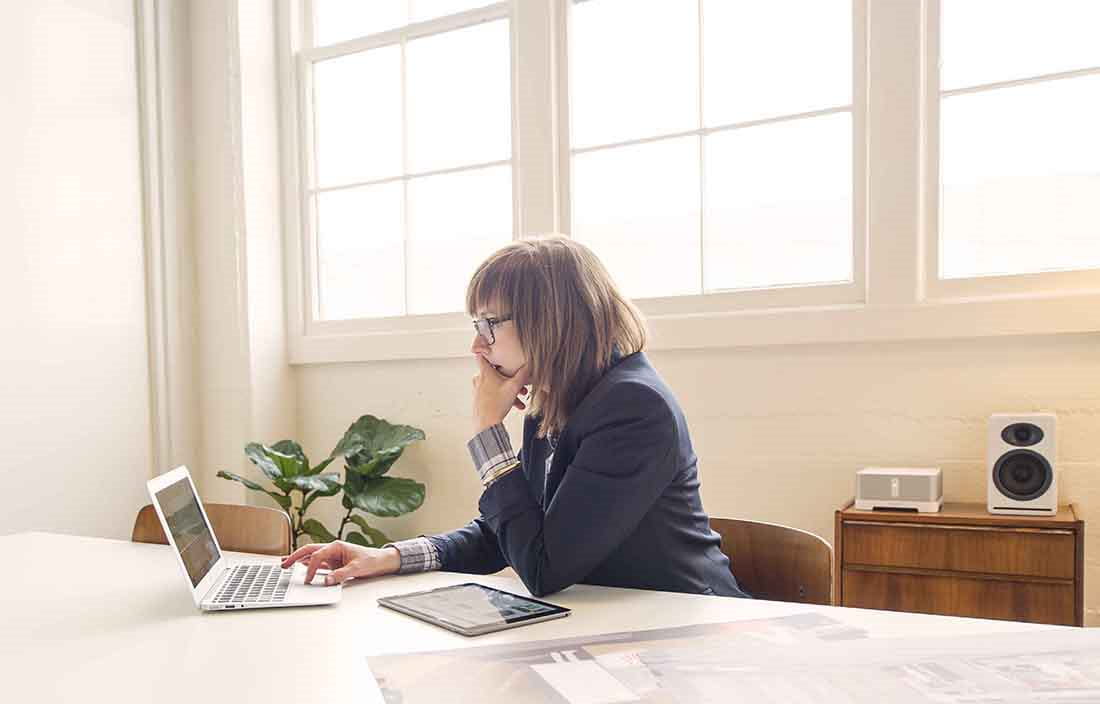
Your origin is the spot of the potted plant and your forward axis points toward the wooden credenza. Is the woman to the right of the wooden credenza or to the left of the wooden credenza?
right

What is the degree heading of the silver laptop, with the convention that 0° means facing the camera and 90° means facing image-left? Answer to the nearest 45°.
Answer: approximately 270°

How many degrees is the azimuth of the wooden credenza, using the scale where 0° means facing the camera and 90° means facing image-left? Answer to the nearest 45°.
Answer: approximately 0°

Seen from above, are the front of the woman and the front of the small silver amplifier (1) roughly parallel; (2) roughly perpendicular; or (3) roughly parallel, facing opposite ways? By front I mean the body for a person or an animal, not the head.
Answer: roughly perpendicular

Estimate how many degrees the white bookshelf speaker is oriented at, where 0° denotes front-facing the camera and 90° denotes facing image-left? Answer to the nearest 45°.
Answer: approximately 0°

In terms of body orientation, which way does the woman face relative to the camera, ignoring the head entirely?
to the viewer's left

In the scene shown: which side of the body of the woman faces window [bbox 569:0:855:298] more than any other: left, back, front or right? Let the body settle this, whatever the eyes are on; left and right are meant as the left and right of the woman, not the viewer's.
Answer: right
